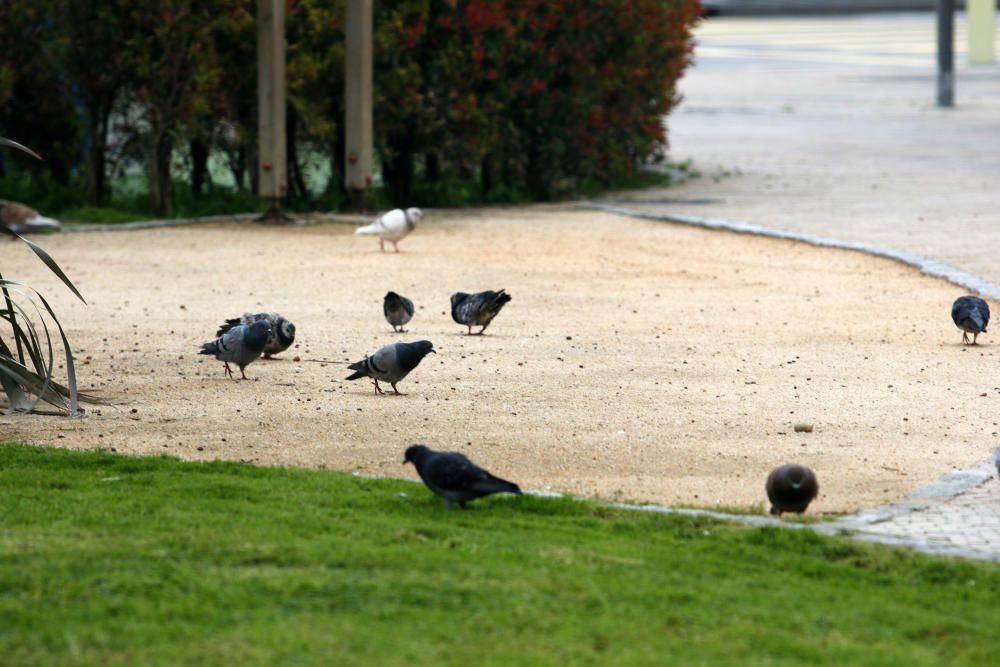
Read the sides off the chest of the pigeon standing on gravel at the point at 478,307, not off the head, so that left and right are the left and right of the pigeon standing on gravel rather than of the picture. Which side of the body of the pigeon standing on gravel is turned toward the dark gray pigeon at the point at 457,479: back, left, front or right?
left

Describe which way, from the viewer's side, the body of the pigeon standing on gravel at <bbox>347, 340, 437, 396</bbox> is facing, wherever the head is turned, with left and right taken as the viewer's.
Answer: facing to the right of the viewer

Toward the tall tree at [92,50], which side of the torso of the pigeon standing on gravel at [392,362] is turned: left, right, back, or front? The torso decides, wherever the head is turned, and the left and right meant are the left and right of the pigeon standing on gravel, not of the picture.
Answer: left

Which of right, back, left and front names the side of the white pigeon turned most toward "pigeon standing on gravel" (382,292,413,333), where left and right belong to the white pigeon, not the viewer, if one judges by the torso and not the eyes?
right

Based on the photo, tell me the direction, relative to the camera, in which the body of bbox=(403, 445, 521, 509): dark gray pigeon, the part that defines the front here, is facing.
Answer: to the viewer's left

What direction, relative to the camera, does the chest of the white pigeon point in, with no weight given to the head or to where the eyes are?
to the viewer's right

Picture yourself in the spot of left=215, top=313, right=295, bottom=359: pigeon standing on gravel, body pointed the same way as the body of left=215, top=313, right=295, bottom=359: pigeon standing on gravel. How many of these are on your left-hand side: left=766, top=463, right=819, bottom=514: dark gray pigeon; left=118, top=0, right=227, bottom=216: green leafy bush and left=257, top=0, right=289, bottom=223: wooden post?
2

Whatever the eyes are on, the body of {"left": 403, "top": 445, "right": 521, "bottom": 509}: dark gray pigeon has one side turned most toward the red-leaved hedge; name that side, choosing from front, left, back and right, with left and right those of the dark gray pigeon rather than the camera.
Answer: right

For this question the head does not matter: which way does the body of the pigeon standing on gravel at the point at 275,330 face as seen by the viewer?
to the viewer's right

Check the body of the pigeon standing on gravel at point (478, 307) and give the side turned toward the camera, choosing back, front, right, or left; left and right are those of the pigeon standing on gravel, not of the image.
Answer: left

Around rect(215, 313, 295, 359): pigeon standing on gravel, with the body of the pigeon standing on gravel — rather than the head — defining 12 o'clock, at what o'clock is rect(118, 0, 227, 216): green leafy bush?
The green leafy bush is roughly at 9 o'clock from the pigeon standing on gravel.

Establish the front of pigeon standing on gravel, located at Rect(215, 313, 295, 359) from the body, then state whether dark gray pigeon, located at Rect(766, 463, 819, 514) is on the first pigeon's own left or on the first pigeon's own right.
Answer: on the first pigeon's own right
